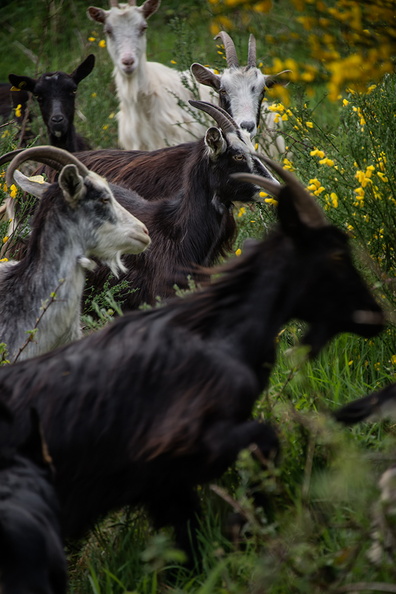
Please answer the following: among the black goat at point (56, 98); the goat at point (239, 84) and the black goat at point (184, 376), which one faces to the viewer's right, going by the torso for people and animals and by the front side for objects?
the black goat at point (184, 376)

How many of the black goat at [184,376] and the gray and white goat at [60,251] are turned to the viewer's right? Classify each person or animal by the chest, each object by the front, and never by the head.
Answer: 2

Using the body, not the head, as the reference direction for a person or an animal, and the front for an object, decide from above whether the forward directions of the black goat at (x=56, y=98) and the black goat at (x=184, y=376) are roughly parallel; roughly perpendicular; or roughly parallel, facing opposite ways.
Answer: roughly perpendicular

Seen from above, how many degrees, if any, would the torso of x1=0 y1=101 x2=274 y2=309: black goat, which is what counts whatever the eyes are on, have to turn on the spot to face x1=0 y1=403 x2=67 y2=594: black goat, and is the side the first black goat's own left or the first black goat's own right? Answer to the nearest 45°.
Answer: approximately 90° to the first black goat's own right

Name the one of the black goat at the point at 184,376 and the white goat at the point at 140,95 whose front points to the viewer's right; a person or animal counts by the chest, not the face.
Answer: the black goat

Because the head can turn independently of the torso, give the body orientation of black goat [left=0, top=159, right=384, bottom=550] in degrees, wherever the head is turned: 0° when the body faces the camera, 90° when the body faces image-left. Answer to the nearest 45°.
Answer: approximately 270°

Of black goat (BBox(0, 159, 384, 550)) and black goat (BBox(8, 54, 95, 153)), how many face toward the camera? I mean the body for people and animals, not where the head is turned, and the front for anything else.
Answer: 1

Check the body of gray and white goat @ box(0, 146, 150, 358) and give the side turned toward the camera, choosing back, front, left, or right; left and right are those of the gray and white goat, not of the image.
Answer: right

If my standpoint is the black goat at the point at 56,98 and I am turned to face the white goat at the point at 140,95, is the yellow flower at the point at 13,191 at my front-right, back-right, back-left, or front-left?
back-right

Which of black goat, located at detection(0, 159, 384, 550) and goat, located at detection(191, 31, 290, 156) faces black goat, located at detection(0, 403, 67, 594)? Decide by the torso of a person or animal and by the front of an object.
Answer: the goat

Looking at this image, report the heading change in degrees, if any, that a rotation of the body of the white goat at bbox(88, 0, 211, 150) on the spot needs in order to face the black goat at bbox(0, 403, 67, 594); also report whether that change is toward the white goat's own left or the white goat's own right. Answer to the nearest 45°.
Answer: approximately 45° to the white goat's own left

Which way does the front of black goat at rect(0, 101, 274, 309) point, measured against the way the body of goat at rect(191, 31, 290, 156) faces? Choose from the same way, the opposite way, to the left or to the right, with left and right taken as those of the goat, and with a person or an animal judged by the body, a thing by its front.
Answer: to the left

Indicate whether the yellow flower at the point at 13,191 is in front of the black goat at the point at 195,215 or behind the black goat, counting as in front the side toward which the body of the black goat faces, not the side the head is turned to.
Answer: behind

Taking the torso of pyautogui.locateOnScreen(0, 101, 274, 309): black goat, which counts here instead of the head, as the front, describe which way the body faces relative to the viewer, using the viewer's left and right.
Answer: facing to the right of the viewer
